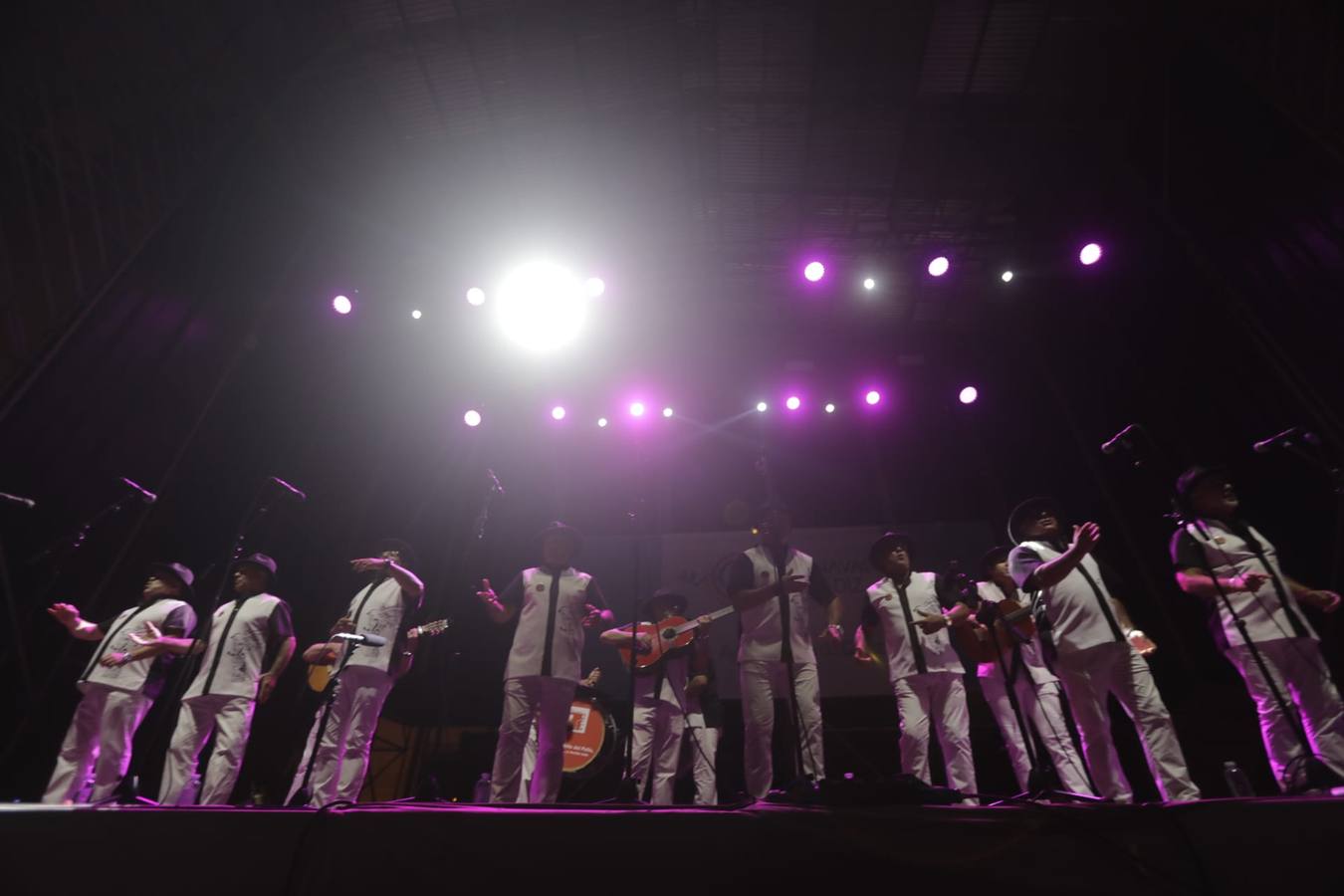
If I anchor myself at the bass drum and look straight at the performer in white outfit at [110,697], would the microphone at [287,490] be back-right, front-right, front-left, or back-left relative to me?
front-left

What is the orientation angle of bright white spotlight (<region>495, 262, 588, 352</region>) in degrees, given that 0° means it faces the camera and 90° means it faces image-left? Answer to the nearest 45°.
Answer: approximately 0°

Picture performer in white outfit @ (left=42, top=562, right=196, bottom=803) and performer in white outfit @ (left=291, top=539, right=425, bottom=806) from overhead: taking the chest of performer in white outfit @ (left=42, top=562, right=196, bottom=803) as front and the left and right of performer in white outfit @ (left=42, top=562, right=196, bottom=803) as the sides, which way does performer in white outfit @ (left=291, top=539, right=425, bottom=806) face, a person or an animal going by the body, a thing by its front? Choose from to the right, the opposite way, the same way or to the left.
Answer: the same way

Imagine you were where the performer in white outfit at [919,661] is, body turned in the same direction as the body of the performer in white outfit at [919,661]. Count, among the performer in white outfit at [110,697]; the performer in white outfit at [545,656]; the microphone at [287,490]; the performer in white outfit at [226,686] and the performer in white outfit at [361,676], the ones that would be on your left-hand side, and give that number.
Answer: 0

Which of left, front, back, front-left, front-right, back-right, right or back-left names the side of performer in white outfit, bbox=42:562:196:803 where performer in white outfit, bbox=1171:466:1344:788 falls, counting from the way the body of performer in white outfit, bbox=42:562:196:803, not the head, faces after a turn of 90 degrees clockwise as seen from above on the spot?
back

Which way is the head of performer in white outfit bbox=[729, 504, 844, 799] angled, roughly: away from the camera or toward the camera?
toward the camera

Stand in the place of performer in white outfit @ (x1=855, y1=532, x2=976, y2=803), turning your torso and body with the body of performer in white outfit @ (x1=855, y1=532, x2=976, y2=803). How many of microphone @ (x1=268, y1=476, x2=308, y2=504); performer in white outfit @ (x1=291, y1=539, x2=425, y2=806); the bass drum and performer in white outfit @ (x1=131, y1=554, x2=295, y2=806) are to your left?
0

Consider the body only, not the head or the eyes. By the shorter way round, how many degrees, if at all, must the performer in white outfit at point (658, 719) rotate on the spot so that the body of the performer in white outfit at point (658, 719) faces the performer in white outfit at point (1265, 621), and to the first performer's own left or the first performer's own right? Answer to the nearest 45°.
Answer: approximately 45° to the first performer's own left

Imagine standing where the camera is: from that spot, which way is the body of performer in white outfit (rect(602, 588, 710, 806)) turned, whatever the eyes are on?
toward the camera

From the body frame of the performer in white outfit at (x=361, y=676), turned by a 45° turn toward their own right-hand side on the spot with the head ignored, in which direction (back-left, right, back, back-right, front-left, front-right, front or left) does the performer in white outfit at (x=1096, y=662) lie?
back-left

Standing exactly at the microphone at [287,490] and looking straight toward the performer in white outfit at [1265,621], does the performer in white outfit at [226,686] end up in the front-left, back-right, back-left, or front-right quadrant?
back-left

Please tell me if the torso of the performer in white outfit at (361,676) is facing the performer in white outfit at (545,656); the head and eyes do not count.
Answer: no

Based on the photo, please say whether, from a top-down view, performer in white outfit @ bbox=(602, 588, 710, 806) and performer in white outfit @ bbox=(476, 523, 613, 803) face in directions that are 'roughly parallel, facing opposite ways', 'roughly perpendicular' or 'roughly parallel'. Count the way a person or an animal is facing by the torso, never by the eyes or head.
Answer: roughly parallel

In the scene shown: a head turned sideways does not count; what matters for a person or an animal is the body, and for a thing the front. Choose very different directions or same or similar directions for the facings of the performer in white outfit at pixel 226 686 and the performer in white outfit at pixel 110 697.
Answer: same or similar directions

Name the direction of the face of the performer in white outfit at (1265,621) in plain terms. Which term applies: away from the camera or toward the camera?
toward the camera

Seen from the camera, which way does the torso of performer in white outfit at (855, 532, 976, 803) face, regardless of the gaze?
toward the camera

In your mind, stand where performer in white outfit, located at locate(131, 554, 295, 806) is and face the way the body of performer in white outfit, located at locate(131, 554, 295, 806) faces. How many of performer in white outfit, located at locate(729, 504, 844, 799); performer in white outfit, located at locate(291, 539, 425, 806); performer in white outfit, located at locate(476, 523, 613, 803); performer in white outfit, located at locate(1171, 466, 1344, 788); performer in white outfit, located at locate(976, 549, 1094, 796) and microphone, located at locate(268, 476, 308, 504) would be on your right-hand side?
0

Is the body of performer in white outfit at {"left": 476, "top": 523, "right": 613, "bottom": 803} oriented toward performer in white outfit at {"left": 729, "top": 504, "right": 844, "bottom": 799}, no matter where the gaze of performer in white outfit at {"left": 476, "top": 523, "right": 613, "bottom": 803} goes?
no

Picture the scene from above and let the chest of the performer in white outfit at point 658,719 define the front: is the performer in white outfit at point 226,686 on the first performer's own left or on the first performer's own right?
on the first performer's own right

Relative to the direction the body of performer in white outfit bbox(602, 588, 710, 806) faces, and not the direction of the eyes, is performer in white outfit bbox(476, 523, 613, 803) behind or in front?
in front
